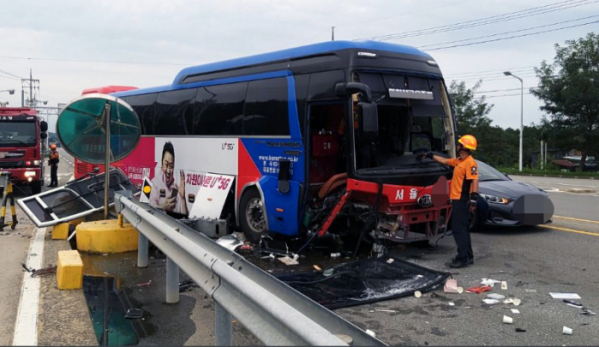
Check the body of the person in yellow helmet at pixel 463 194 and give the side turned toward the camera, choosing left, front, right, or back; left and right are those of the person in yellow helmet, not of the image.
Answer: left

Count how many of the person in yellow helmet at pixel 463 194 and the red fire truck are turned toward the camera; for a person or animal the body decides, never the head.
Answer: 1

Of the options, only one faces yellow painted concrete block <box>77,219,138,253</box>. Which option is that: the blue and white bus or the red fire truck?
the red fire truck

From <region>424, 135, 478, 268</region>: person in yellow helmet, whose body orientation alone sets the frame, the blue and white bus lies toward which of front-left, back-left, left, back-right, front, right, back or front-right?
front

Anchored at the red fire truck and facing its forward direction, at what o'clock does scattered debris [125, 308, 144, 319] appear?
The scattered debris is roughly at 12 o'clock from the red fire truck.

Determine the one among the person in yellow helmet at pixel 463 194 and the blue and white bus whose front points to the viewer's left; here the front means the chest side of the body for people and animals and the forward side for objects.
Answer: the person in yellow helmet

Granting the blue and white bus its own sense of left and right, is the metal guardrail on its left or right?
on its right

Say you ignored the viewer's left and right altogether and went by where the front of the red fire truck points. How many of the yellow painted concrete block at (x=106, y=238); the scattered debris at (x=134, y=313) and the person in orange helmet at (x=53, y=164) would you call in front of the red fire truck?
2

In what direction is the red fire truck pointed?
toward the camera

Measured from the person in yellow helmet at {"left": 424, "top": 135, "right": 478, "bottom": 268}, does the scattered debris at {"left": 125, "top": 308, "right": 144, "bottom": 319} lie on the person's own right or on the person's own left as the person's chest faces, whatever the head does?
on the person's own left

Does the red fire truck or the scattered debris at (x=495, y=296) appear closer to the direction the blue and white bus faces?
the scattered debris

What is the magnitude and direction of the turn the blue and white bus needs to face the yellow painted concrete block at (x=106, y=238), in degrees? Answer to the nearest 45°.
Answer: approximately 135° to its right

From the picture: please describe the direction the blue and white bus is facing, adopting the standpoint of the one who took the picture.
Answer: facing the viewer and to the right of the viewer

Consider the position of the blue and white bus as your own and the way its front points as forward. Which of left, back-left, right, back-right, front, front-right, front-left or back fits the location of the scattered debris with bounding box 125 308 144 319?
right

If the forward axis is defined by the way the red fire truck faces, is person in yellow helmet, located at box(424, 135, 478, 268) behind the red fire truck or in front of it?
in front
